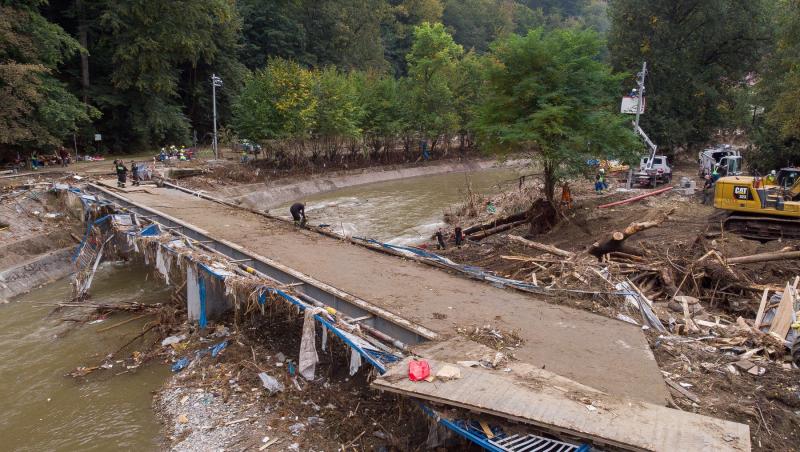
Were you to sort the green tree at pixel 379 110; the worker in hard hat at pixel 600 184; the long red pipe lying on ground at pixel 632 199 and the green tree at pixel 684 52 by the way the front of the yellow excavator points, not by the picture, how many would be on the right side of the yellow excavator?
0

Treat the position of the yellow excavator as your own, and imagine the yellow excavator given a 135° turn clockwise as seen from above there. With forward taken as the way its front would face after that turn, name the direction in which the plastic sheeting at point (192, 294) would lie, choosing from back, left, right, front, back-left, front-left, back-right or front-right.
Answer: front

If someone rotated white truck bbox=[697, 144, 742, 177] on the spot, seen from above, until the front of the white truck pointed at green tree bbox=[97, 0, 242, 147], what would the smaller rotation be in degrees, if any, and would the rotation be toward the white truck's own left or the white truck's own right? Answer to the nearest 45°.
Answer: approximately 45° to the white truck's own right

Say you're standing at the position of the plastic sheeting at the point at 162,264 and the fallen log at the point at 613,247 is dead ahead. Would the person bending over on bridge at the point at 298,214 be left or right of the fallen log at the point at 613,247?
left

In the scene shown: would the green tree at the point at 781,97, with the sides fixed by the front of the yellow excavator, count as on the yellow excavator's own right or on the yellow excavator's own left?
on the yellow excavator's own left

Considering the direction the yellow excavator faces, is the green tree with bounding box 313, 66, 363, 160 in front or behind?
behind

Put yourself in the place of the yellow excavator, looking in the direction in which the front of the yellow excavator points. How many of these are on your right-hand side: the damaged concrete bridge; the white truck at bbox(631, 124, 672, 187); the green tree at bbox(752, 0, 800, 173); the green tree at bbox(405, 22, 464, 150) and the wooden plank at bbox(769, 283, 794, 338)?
2

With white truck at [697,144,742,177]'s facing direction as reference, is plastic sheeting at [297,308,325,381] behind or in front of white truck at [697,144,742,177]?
in front

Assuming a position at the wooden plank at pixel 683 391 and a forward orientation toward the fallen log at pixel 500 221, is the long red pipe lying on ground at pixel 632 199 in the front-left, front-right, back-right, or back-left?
front-right

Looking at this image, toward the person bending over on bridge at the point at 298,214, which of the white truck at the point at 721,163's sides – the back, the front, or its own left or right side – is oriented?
right

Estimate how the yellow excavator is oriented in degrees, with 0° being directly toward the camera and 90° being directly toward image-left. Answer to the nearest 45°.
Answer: approximately 270°

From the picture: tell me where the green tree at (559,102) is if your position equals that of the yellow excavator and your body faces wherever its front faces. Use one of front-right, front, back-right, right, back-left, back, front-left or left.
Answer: back

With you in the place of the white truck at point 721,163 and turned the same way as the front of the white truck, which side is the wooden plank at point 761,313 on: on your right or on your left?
on your left

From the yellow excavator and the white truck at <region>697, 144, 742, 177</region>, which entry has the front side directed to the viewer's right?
the yellow excavator

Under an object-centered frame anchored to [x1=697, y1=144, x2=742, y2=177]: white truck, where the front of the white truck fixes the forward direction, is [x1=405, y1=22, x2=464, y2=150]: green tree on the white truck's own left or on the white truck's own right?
on the white truck's own right

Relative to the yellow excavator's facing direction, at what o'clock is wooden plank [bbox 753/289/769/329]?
The wooden plank is roughly at 3 o'clock from the yellow excavator.

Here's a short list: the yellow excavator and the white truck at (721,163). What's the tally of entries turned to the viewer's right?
1

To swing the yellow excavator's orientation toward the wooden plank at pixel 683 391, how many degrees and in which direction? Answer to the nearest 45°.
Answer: approximately 90° to its right

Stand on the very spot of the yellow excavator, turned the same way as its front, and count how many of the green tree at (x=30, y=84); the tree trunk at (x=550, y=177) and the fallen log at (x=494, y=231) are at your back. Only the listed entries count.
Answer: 3

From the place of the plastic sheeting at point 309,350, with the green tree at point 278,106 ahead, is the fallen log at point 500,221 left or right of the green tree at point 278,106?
right

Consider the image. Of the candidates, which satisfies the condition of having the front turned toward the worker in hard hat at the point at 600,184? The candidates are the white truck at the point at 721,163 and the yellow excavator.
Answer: the white truck

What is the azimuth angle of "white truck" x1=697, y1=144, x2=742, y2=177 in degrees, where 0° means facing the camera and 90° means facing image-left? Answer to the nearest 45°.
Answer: approximately 45°

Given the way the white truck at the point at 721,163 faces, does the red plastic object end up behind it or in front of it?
in front
